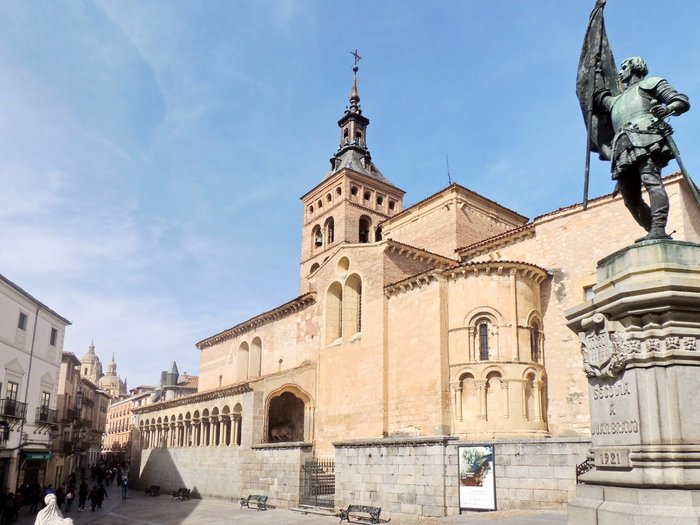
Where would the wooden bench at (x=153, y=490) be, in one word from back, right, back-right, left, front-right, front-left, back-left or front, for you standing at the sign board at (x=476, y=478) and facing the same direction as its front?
back-right

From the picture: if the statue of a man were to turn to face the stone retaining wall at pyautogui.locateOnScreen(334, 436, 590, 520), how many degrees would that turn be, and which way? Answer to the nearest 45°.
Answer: approximately 90° to its right

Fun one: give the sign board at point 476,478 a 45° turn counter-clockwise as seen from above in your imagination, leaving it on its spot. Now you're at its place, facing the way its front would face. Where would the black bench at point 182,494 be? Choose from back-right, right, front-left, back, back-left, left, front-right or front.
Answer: back

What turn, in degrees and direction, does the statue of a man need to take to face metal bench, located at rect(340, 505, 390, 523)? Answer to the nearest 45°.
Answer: approximately 90° to its right

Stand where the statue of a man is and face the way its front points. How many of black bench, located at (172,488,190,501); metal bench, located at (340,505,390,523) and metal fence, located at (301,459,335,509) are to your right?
3

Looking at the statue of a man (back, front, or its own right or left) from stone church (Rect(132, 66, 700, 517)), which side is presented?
right

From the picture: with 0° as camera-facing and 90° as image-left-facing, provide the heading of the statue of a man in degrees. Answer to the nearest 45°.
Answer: approximately 45°

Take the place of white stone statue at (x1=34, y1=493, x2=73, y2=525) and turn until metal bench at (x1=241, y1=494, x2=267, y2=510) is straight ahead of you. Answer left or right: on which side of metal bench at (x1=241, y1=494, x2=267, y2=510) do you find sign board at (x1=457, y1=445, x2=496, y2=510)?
right

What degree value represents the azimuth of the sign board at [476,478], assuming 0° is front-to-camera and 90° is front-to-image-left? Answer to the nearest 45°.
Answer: approximately 0°
